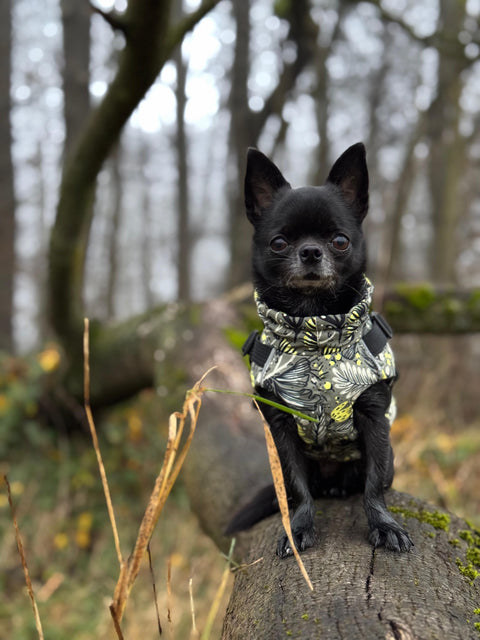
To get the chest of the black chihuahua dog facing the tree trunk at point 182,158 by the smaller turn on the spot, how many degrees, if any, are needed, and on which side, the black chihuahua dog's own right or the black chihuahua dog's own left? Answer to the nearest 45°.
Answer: approximately 180°

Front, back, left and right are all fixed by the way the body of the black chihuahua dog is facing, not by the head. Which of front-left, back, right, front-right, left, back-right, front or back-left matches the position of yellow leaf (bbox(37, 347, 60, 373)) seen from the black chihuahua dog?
back-right

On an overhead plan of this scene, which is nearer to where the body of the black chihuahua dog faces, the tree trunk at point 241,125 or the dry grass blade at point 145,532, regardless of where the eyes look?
the dry grass blade

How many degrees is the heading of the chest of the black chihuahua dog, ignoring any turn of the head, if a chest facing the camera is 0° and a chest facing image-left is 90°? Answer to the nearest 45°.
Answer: approximately 0°

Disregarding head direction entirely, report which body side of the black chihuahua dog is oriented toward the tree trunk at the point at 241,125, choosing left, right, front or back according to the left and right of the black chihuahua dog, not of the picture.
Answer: back

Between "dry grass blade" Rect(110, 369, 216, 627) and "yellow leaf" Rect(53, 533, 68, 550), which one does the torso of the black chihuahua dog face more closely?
the dry grass blade

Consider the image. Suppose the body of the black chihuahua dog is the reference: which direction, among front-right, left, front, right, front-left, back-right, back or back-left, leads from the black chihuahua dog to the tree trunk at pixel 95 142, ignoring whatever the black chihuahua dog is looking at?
back-right

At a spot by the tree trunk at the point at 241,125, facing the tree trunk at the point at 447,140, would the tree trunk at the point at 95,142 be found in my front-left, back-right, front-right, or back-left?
back-right

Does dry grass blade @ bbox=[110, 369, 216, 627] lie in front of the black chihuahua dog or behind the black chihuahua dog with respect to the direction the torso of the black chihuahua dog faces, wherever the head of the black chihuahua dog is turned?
in front
